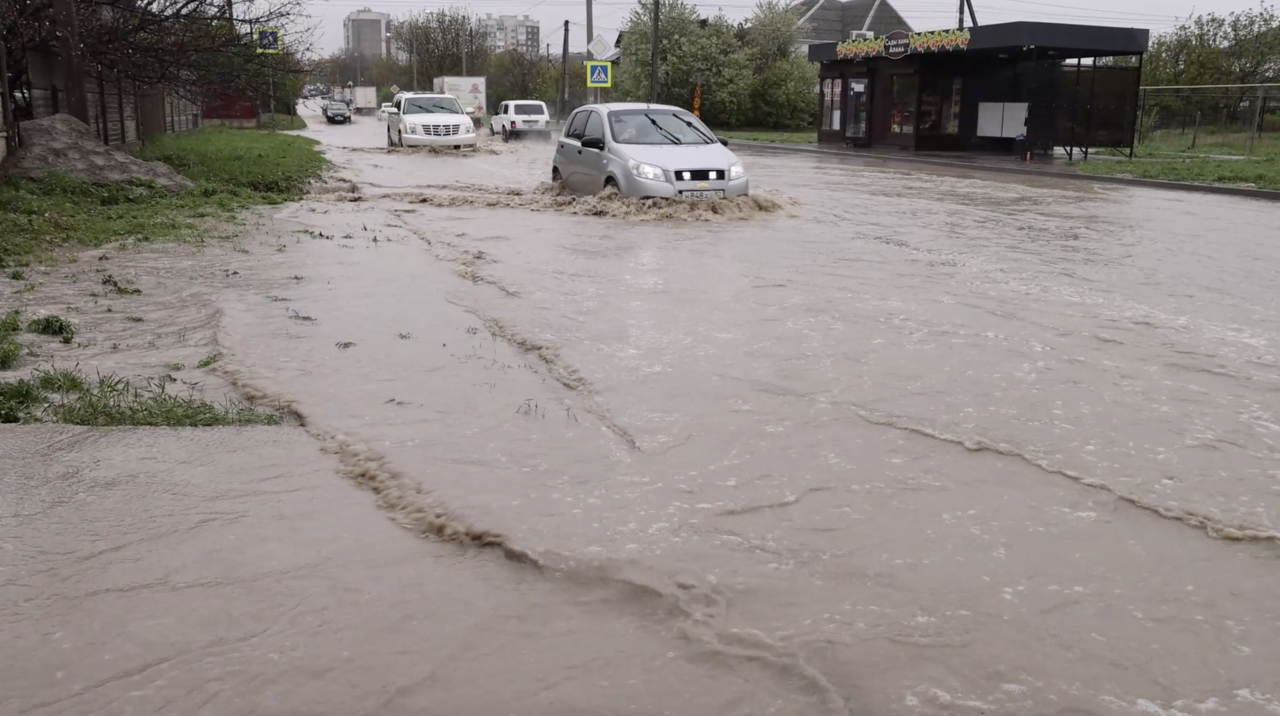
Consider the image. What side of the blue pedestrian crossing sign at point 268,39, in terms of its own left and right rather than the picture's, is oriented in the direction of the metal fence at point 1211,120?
left

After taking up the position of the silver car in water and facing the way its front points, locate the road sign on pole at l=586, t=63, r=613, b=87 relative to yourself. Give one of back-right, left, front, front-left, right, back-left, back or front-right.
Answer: back-left

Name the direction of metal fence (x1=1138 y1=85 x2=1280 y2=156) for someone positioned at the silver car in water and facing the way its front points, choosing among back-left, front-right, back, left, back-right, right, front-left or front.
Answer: left

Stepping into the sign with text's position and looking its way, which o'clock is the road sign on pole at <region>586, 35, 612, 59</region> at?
The road sign on pole is roughly at 3 o'clock from the sign with text.

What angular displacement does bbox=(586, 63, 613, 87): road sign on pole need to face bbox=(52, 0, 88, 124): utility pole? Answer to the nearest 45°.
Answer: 0° — it already faces it

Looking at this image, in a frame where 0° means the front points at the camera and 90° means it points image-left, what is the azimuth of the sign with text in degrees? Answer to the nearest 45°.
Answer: approximately 45°

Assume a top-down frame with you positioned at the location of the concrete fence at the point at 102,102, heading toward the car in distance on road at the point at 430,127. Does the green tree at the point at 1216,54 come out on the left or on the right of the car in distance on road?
right

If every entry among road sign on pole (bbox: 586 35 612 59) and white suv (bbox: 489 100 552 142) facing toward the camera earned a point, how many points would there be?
1
